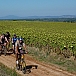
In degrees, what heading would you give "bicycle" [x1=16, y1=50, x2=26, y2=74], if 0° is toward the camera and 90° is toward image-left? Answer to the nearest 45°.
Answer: approximately 315°

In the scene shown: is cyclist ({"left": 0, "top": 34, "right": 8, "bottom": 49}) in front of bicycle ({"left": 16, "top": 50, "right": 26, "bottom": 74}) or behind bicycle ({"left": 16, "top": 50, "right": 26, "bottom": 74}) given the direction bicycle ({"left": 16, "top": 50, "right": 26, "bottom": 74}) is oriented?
behind
